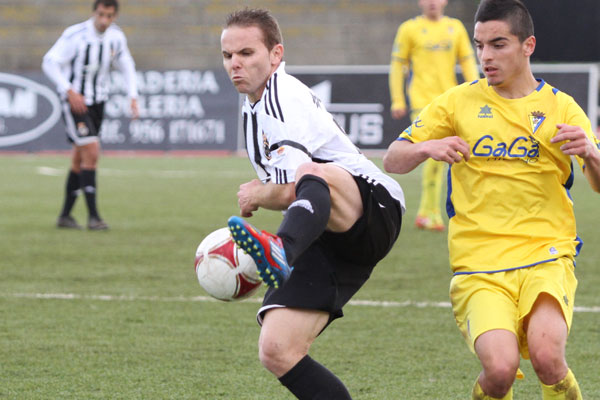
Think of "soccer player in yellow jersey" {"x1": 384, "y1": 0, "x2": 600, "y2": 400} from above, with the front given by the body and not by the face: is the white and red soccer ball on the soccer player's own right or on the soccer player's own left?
on the soccer player's own right

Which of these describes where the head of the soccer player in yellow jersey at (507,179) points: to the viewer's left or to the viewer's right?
to the viewer's left

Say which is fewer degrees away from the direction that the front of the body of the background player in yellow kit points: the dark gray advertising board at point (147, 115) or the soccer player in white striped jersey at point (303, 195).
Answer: the soccer player in white striped jersey

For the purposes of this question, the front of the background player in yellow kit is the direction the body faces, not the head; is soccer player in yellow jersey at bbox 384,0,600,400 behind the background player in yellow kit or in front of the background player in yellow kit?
in front

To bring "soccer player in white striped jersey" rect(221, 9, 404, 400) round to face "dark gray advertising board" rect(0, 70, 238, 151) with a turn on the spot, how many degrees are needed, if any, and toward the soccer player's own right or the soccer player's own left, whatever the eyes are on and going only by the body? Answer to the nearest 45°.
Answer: approximately 135° to the soccer player's own right

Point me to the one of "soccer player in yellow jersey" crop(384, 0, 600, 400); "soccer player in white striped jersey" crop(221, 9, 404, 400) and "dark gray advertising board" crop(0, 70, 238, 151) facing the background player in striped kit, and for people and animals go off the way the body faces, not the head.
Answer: the dark gray advertising board
